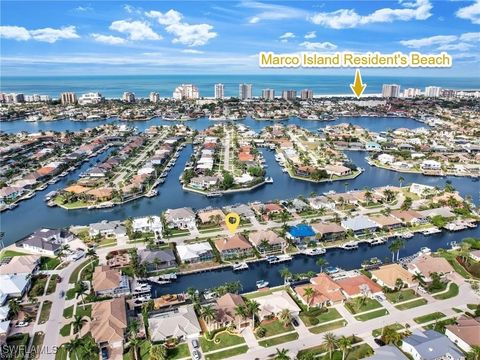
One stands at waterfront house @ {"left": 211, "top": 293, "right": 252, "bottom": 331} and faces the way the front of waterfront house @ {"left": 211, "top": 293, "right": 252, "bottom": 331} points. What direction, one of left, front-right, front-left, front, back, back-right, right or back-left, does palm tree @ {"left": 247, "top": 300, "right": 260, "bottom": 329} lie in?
left

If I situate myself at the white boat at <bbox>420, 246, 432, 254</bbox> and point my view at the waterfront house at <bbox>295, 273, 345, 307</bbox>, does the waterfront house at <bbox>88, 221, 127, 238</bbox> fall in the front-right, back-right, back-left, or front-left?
front-right

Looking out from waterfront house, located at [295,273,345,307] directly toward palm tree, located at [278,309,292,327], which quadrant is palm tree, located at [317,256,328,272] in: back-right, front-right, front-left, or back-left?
back-right

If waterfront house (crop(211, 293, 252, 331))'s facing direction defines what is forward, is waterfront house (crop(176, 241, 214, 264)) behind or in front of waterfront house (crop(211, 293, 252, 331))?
behind

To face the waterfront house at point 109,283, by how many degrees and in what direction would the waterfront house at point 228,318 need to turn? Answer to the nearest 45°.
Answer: approximately 135° to its right

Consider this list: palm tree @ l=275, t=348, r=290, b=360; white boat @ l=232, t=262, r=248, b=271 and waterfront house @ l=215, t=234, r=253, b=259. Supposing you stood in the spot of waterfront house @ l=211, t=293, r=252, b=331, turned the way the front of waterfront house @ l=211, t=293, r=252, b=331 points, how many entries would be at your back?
2

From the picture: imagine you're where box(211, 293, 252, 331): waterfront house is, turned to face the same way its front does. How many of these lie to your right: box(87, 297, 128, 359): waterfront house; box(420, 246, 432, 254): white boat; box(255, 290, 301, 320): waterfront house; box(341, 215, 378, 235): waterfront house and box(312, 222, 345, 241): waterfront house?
1

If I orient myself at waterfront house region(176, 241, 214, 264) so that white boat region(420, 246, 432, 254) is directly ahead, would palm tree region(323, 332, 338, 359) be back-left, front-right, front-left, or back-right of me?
front-right

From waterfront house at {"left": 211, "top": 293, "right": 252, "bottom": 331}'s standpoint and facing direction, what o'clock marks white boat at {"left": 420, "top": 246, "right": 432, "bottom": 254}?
The white boat is roughly at 8 o'clock from the waterfront house.

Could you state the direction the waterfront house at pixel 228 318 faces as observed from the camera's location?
facing the viewer

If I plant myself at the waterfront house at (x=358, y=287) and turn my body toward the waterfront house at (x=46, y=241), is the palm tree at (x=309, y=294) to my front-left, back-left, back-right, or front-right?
front-left

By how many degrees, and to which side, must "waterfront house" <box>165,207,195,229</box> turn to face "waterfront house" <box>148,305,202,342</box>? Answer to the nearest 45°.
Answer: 0° — it already faces it

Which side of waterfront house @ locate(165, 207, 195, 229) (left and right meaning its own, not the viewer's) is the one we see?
front
